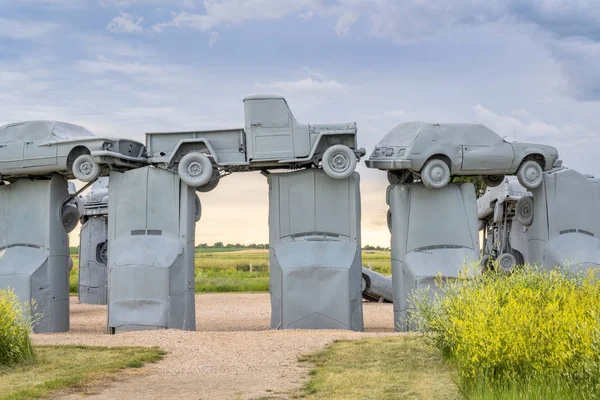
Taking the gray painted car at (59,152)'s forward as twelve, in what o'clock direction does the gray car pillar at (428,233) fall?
The gray car pillar is roughly at 11 o'clock from the gray painted car.

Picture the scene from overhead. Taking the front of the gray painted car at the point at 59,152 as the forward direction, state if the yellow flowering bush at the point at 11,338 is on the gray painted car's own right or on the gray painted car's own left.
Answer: on the gray painted car's own right

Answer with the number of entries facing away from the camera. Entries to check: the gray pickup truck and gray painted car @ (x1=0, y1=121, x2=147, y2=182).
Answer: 0

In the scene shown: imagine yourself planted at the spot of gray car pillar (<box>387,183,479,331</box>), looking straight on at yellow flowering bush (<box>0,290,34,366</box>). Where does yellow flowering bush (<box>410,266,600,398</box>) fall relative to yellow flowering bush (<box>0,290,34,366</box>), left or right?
left

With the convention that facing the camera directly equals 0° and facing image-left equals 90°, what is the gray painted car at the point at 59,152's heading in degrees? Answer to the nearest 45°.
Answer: approximately 315°

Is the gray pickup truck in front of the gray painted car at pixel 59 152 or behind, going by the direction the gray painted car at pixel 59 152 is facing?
in front

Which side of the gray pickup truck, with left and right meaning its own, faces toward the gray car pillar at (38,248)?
back

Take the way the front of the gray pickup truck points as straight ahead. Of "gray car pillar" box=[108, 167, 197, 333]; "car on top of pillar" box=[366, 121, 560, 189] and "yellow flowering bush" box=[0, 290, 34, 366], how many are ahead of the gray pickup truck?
1

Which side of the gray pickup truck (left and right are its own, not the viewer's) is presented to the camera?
right

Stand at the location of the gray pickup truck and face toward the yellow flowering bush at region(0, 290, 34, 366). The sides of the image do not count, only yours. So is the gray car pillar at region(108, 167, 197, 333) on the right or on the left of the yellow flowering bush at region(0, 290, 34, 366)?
right

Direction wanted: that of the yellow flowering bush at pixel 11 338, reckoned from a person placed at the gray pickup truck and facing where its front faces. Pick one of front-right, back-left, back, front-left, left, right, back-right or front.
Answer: back-right
